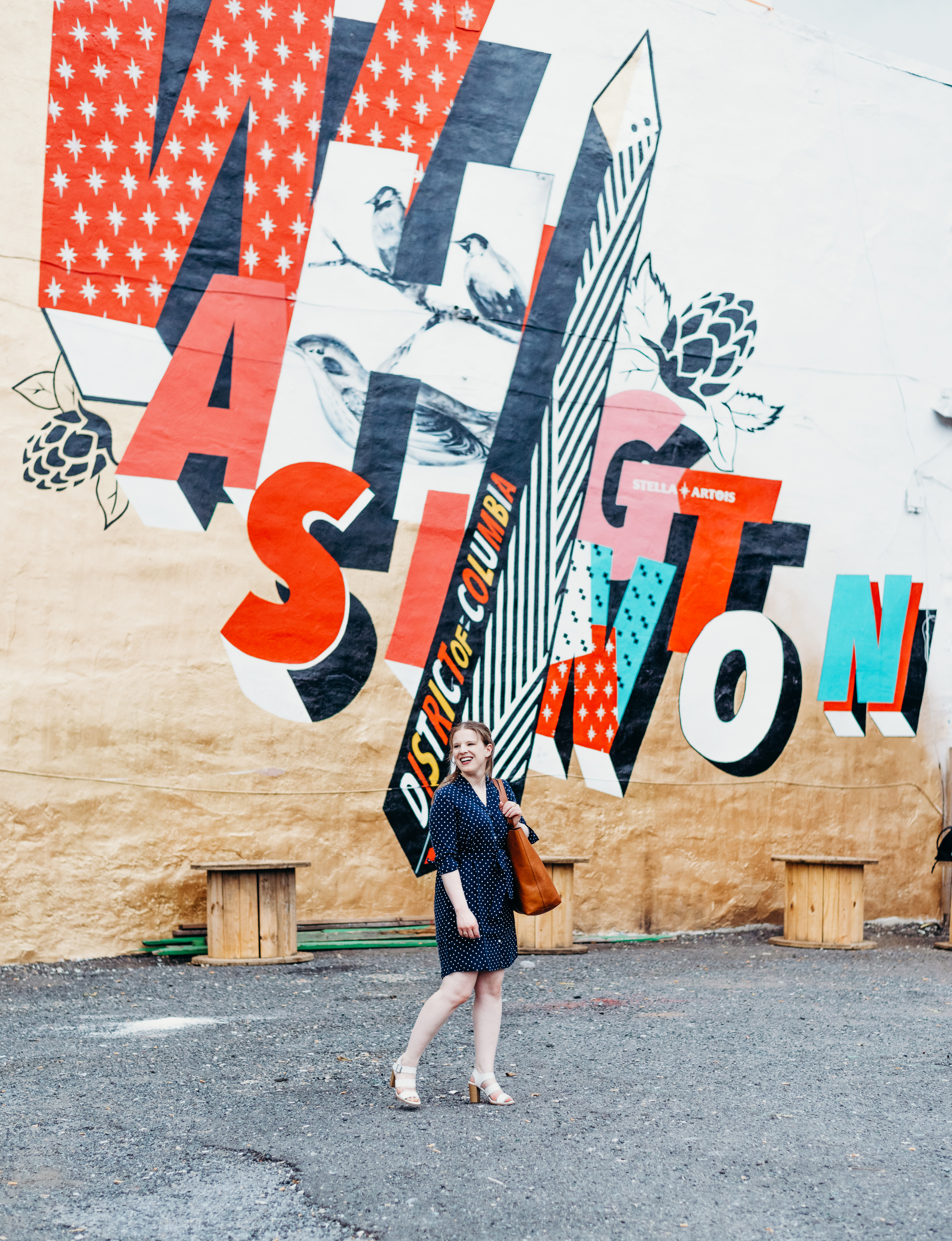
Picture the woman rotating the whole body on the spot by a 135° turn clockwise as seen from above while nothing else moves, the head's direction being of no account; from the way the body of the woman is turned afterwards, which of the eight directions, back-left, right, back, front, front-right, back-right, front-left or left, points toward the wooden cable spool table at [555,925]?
right

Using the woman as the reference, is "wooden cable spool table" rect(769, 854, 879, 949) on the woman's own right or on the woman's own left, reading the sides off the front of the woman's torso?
on the woman's own left

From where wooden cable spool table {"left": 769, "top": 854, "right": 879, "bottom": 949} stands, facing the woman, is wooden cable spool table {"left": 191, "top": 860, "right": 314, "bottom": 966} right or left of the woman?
right
